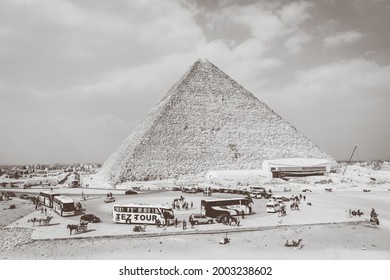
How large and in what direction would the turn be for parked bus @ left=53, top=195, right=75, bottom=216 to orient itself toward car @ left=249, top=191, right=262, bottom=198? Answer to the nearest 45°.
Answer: approximately 45° to its left

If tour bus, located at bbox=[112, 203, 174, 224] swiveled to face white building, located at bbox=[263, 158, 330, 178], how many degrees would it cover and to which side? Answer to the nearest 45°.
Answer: approximately 45° to its left

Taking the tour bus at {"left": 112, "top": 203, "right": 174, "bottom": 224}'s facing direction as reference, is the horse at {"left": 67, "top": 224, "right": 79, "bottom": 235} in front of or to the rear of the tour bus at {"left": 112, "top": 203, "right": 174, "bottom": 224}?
to the rear

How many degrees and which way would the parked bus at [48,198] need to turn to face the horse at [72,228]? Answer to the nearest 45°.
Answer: approximately 45° to its right

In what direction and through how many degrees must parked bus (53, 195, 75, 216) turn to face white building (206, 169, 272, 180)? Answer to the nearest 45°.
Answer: approximately 90° to its left

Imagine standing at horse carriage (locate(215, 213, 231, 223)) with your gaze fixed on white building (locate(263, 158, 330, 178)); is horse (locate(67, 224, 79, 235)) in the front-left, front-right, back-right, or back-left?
back-left
